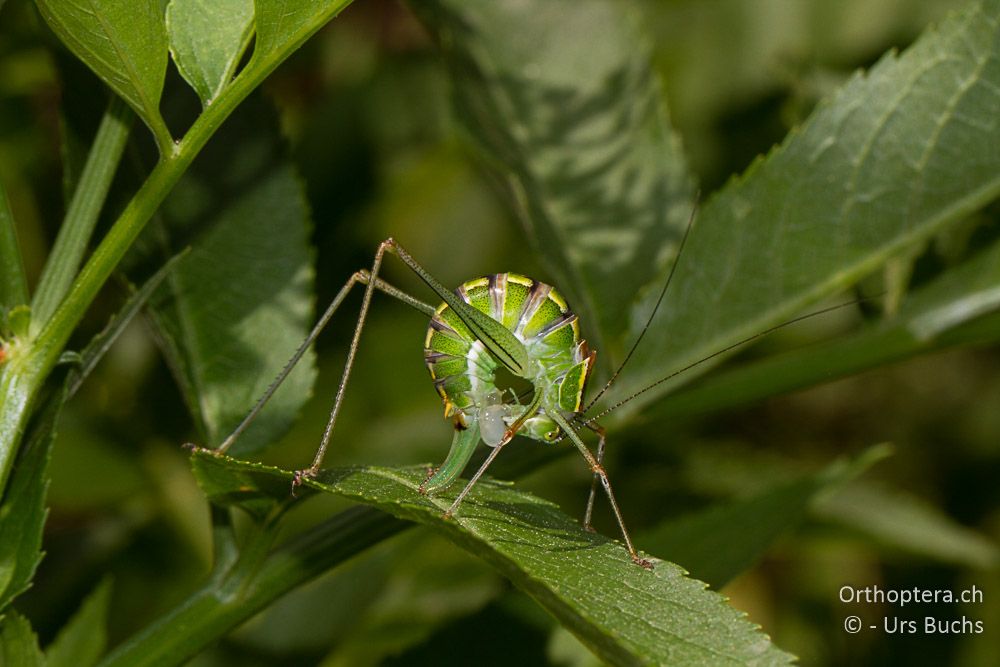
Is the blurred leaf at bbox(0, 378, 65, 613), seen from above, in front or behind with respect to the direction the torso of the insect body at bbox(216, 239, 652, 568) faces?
behind

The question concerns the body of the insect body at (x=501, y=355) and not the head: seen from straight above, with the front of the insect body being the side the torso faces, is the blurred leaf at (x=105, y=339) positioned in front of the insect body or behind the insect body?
behind

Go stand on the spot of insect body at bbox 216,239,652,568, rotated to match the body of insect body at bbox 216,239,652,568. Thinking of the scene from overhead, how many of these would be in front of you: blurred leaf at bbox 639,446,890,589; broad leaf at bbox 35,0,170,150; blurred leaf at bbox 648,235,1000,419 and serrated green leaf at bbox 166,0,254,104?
2
